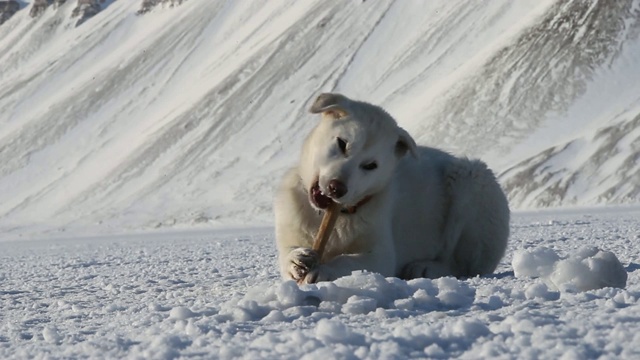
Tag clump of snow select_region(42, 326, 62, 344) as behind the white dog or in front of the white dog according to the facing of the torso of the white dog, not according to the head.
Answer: in front

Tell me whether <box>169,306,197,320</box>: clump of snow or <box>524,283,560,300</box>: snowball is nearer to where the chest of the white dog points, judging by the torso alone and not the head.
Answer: the clump of snow

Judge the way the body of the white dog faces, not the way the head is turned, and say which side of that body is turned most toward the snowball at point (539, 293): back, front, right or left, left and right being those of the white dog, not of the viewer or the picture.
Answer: left

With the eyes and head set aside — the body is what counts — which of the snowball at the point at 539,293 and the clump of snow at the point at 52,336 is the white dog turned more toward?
the clump of snow

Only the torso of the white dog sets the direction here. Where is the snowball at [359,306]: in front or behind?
in front

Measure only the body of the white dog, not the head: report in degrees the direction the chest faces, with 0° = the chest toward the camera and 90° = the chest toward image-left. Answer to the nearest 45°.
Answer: approximately 45°
